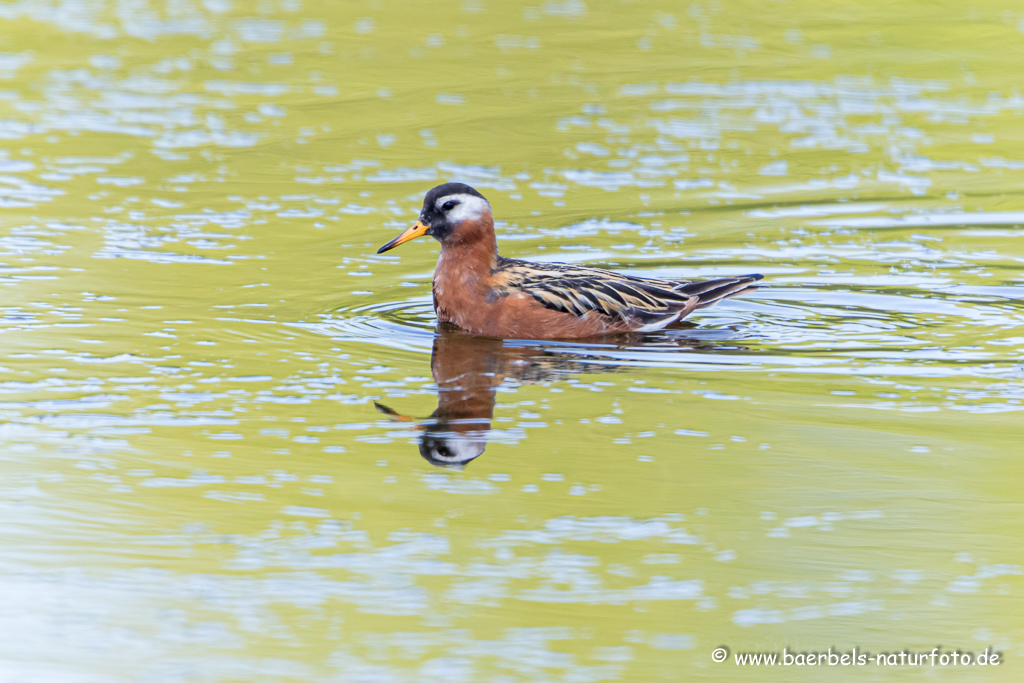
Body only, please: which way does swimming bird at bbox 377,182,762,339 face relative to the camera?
to the viewer's left
